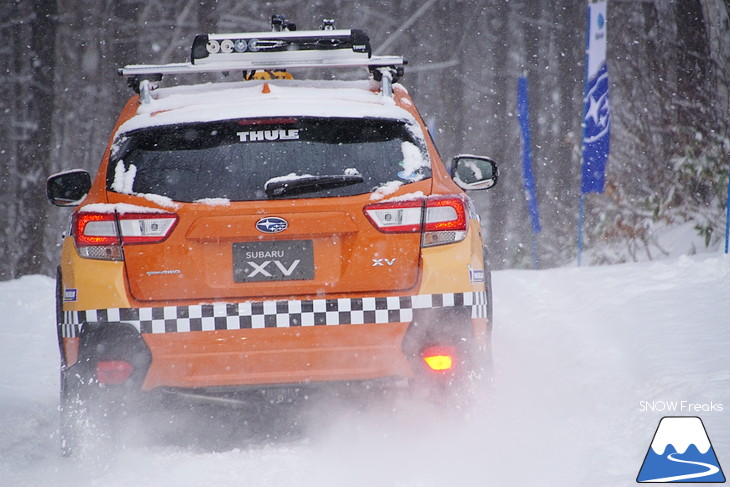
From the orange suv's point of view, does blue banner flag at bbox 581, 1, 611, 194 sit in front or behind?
in front

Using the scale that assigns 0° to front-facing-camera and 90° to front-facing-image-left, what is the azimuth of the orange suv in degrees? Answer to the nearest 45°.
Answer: approximately 180°
